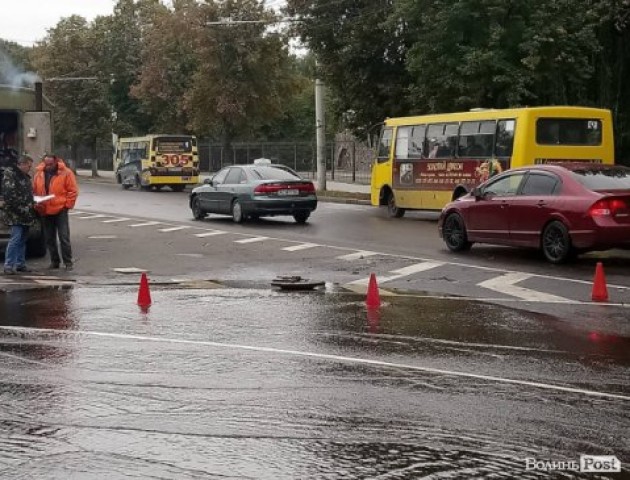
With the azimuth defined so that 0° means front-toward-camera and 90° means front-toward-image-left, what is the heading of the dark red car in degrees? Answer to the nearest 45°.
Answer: approximately 135°

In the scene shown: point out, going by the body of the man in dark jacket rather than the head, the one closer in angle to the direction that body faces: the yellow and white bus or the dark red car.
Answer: the dark red car

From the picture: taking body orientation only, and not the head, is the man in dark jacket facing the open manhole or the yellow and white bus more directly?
the open manhole

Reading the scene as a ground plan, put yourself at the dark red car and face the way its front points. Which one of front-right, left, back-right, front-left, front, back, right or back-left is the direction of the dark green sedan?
front

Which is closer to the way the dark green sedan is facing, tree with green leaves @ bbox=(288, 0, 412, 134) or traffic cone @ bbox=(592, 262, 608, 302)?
the tree with green leaves

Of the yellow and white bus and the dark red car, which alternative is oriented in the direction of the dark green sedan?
the dark red car

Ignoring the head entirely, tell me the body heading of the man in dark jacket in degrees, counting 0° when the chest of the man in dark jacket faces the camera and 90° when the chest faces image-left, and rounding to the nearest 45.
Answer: approximately 270°

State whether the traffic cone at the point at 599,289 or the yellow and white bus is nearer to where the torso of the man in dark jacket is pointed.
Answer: the traffic cone

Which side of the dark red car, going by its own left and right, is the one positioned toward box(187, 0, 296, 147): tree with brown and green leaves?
front
